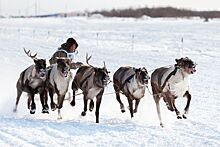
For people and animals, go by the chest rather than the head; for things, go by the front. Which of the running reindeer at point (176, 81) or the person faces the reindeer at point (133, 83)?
the person

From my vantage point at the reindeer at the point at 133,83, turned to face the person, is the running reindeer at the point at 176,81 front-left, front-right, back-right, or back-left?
back-right

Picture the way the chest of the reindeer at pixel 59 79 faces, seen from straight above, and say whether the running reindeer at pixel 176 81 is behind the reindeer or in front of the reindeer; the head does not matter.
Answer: in front

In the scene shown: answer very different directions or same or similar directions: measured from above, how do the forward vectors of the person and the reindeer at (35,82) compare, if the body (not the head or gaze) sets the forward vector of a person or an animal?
same or similar directions

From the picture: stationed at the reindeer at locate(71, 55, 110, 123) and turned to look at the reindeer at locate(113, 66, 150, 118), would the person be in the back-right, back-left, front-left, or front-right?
back-left

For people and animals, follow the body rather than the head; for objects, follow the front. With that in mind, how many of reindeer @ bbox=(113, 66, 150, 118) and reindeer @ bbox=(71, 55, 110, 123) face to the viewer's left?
0

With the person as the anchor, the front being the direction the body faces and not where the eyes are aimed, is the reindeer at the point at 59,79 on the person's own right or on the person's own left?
on the person's own right

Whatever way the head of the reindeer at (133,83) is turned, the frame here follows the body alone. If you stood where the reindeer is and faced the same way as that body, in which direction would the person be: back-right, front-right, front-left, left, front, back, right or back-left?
back

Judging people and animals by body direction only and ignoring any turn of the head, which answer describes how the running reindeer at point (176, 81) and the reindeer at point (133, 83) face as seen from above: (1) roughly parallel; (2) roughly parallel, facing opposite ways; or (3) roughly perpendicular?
roughly parallel

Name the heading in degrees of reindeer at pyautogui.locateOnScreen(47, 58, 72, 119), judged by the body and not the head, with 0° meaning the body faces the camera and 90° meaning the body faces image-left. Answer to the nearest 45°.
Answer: approximately 315°

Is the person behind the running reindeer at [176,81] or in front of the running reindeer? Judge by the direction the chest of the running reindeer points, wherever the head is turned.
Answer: behind

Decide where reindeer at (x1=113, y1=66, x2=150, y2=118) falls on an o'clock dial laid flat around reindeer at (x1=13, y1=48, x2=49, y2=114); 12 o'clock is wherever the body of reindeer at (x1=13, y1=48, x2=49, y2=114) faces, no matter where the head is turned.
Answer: reindeer at (x1=113, y1=66, x2=150, y2=118) is roughly at 11 o'clock from reindeer at (x1=13, y1=48, x2=49, y2=114).

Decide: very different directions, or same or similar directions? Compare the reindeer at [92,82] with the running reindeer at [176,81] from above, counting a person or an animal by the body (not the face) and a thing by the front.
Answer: same or similar directions

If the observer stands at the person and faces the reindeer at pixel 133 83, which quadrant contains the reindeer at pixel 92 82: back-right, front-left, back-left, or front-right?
front-right

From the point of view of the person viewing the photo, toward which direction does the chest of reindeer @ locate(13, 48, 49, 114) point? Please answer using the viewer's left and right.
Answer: facing the viewer and to the right of the viewer

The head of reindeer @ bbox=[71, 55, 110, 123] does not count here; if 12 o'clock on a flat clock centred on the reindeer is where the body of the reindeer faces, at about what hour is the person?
The person is roughly at 7 o'clock from the reindeer.

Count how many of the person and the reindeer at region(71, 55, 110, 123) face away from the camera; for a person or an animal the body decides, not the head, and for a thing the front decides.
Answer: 0
